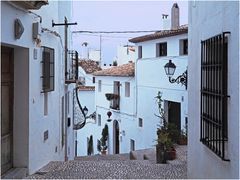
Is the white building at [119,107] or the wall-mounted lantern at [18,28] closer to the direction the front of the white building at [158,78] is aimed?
the wall-mounted lantern

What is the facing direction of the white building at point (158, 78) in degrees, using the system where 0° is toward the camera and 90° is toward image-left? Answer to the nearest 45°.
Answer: approximately 45°

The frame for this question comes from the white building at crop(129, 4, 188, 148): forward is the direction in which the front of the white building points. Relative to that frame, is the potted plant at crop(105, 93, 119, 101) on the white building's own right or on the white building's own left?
on the white building's own right

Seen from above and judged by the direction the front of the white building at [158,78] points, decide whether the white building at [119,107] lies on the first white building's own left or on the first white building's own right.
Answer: on the first white building's own right

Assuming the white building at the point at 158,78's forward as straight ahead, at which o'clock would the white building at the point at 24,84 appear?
the white building at the point at 24,84 is roughly at 11 o'clock from the white building at the point at 158,78.
